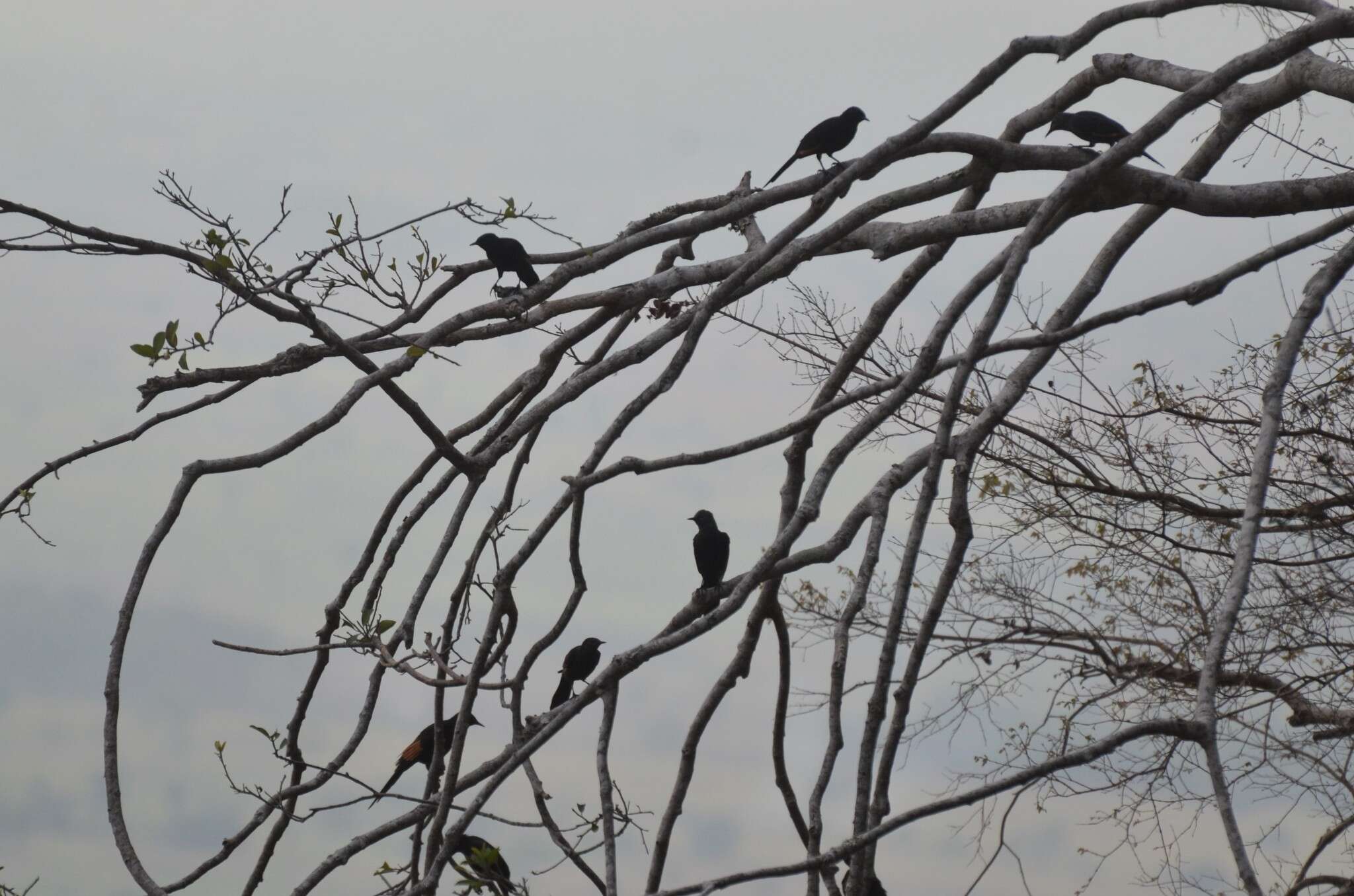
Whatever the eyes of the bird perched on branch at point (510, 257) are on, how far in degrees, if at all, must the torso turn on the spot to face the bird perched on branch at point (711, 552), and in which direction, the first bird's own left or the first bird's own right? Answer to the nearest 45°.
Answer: approximately 135° to the first bird's own right

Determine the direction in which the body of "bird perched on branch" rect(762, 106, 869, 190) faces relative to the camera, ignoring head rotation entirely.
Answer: to the viewer's right

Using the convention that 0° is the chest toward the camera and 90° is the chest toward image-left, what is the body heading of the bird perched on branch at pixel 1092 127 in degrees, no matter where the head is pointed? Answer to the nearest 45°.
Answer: approximately 90°

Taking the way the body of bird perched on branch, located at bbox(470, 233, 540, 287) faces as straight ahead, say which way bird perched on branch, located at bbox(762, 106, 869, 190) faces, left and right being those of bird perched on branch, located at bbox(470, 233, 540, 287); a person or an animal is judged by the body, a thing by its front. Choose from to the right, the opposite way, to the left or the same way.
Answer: the opposite way

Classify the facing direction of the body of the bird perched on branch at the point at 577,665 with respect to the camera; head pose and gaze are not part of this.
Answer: to the viewer's right

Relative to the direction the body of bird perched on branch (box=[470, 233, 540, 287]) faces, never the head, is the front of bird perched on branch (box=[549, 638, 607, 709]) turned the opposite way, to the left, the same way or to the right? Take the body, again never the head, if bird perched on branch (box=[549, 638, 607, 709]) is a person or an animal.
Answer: the opposite way

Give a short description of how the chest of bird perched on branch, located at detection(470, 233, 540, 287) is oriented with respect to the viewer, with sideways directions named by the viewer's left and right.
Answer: facing to the left of the viewer

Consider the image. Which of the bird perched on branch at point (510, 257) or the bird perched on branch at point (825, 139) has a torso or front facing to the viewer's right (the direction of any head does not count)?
the bird perched on branch at point (825, 139)
